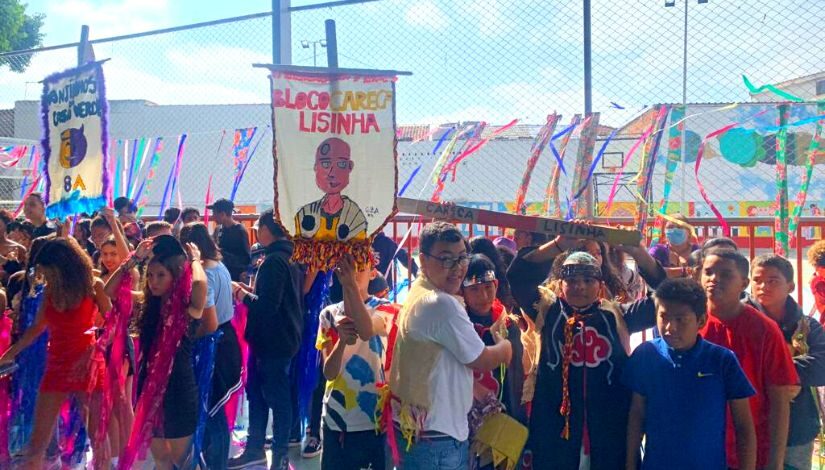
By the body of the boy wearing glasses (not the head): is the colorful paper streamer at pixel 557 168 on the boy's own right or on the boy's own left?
on the boy's own left

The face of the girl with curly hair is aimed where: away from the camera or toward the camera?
away from the camera
